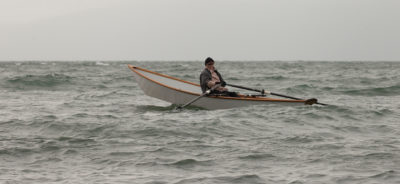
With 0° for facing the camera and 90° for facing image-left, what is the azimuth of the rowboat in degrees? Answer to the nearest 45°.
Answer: approximately 90°
